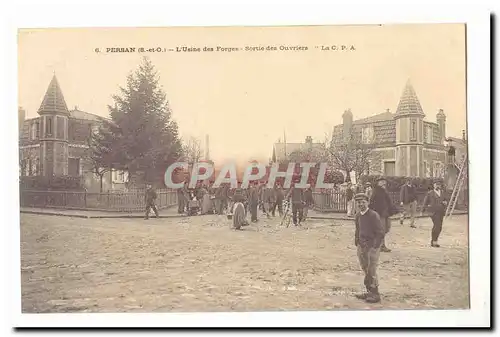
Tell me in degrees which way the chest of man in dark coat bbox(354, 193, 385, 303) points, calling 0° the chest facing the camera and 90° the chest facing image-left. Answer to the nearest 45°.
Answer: approximately 45°

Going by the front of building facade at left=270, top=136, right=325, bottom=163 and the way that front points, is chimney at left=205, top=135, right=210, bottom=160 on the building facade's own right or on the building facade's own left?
on the building facade's own right

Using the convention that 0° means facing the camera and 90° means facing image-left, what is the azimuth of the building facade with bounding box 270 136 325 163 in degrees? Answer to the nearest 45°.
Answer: approximately 0°
